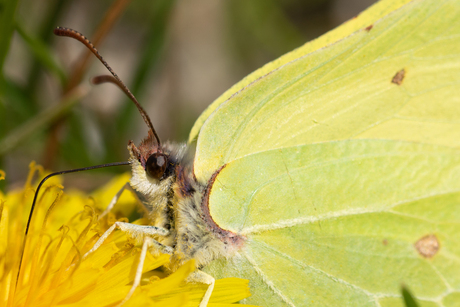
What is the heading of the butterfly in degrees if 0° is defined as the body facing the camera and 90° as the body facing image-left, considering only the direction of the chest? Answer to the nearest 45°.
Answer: approximately 90°
